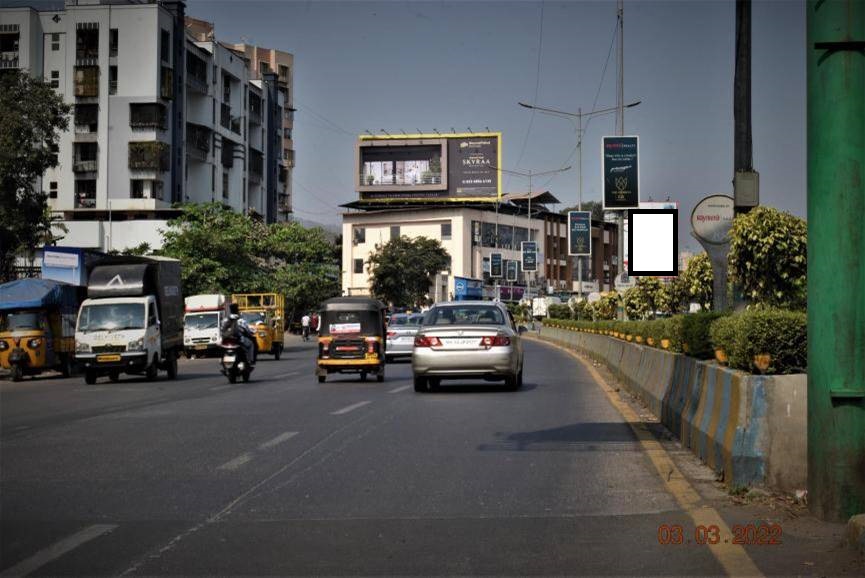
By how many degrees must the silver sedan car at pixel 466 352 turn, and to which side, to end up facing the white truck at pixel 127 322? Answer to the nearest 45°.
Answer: approximately 45° to its left

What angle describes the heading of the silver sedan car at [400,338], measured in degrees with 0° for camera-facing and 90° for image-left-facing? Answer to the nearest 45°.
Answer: approximately 180°

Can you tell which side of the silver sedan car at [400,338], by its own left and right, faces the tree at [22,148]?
left

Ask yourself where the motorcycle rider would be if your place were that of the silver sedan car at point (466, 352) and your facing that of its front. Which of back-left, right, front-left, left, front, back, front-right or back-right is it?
front-left

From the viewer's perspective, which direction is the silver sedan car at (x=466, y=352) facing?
away from the camera

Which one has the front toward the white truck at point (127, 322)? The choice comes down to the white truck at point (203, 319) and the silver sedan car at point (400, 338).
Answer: the white truck at point (203, 319)

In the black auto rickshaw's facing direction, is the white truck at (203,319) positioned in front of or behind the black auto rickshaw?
in front

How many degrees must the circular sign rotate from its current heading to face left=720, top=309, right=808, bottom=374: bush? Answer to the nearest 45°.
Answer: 0° — it already faces it

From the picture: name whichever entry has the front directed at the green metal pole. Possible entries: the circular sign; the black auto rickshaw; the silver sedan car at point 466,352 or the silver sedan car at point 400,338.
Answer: the circular sign

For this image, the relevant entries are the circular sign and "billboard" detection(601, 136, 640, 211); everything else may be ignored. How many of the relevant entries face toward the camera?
2

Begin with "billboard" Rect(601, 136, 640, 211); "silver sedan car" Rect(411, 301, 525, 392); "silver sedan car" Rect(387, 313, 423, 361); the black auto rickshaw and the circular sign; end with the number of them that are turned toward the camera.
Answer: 2

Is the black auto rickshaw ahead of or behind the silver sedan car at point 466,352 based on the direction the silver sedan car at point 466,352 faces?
ahead

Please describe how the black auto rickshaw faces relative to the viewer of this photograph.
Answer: facing away from the viewer

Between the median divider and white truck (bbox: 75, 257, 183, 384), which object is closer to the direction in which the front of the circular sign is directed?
the median divider

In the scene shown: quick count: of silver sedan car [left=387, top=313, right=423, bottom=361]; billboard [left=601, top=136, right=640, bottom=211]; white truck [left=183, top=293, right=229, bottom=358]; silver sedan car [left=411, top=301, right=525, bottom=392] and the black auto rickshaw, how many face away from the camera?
3

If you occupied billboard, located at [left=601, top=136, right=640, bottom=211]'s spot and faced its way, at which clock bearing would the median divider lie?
The median divider is roughly at 12 o'clock from the billboard.

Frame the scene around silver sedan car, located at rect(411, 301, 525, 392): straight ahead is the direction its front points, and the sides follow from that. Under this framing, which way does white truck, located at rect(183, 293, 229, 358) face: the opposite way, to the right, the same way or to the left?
the opposite way
